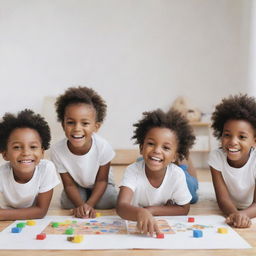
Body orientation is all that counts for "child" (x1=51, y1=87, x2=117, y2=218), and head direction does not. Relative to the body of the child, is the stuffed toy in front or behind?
behind

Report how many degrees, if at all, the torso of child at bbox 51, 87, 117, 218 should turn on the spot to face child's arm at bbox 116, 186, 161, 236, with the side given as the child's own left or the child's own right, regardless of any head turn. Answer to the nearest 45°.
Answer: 0° — they already face them

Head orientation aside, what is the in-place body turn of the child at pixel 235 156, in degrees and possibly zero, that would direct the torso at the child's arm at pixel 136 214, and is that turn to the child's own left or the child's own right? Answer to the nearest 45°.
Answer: approximately 45° to the child's own right

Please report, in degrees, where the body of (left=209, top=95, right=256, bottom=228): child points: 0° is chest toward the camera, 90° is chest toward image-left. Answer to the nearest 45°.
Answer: approximately 0°

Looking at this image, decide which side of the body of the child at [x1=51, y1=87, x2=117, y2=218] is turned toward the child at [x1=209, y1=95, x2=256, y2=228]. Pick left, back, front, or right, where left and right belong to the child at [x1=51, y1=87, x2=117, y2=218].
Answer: left

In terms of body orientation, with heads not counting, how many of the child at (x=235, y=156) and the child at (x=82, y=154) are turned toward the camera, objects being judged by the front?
2

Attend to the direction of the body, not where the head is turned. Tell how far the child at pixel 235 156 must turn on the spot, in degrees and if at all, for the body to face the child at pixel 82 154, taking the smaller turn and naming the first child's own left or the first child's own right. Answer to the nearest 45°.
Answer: approximately 90° to the first child's own right

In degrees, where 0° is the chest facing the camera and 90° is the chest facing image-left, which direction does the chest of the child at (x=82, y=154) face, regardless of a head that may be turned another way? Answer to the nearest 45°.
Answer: approximately 0°

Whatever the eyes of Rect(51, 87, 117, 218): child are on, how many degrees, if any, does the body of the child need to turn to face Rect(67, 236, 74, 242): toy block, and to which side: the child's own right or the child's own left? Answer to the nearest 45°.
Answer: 0° — they already face it
